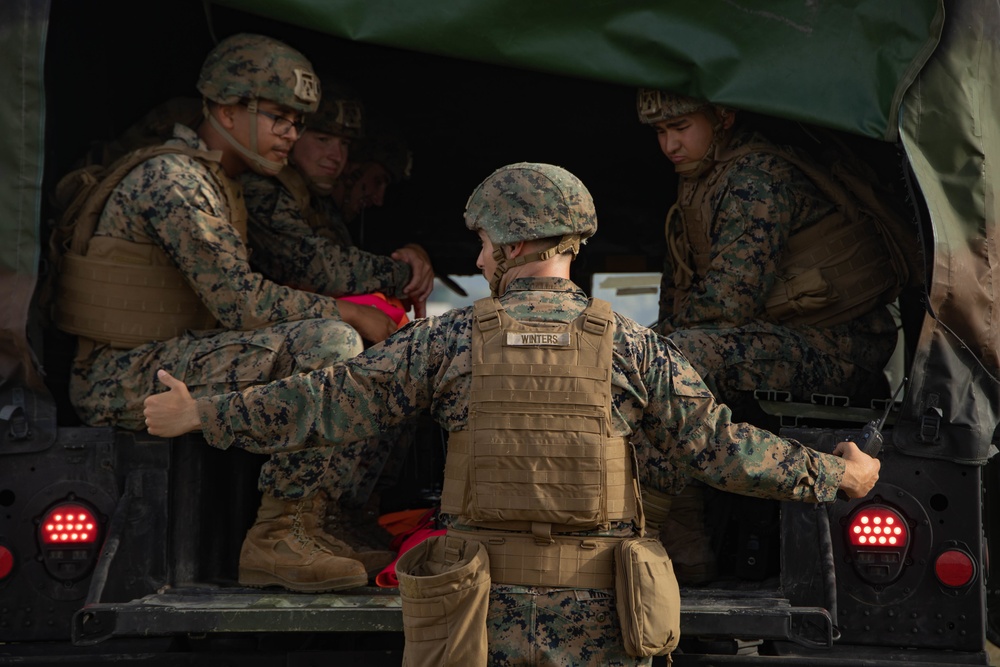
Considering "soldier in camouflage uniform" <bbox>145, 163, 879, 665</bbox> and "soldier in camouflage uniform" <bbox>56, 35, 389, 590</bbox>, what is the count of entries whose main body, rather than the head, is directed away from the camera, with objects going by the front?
1

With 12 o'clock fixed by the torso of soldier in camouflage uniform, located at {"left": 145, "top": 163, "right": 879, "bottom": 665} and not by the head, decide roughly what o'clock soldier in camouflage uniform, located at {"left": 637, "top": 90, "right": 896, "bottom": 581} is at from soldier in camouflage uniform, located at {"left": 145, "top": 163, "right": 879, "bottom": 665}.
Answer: soldier in camouflage uniform, located at {"left": 637, "top": 90, "right": 896, "bottom": 581} is roughly at 1 o'clock from soldier in camouflage uniform, located at {"left": 145, "top": 163, "right": 879, "bottom": 665}.

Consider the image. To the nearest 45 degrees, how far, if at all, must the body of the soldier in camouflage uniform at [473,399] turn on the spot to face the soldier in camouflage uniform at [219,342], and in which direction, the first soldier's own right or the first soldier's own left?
approximately 45° to the first soldier's own left

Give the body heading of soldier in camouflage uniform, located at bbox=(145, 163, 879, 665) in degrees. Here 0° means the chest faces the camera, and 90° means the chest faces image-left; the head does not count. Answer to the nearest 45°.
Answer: approximately 180°

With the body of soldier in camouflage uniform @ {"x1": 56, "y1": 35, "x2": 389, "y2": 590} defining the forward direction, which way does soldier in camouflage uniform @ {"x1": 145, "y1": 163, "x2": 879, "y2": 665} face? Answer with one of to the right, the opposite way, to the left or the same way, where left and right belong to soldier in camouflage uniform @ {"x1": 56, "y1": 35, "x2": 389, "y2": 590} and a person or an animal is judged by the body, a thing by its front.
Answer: to the left

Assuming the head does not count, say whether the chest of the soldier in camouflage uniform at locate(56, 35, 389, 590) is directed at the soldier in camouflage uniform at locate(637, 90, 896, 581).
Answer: yes

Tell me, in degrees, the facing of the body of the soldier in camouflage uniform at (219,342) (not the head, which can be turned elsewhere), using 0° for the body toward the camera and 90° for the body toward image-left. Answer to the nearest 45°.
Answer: approximately 270°
